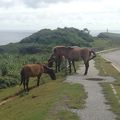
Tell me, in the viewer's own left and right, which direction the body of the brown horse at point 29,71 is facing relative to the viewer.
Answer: facing away from the viewer and to the right of the viewer

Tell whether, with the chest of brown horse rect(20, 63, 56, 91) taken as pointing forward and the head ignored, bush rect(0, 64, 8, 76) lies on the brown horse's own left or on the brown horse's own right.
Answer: on the brown horse's own left
